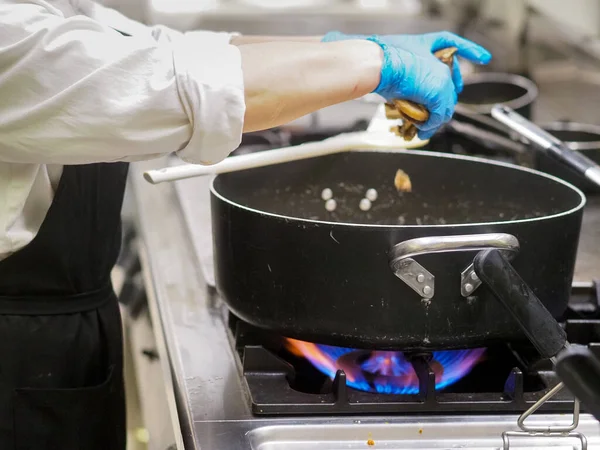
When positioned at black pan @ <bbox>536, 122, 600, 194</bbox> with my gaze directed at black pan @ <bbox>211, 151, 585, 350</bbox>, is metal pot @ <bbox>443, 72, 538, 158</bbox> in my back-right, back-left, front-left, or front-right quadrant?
back-right

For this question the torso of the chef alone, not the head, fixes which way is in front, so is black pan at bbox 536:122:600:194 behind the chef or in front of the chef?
in front

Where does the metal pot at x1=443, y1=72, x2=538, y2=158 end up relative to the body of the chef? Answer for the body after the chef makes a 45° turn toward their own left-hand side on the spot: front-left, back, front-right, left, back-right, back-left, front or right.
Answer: front

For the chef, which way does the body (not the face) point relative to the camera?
to the viewer's right
